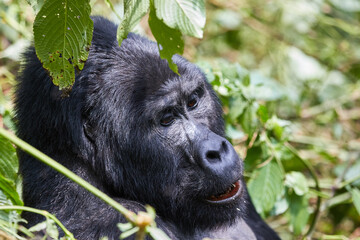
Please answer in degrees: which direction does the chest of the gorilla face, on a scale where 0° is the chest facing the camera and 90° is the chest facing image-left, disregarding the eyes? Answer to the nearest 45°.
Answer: approximately 315°

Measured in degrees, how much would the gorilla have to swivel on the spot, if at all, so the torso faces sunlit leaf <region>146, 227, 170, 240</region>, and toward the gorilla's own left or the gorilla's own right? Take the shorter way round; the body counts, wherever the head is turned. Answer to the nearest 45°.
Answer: approximately 45° to the gorilla's own right

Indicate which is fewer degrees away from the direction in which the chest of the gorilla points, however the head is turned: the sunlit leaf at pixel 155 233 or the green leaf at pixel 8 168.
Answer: the sunlit leaf

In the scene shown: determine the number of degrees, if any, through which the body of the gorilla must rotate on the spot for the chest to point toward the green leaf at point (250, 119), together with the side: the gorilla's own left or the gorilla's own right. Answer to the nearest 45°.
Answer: approximately 90° to the gorilla's own left
